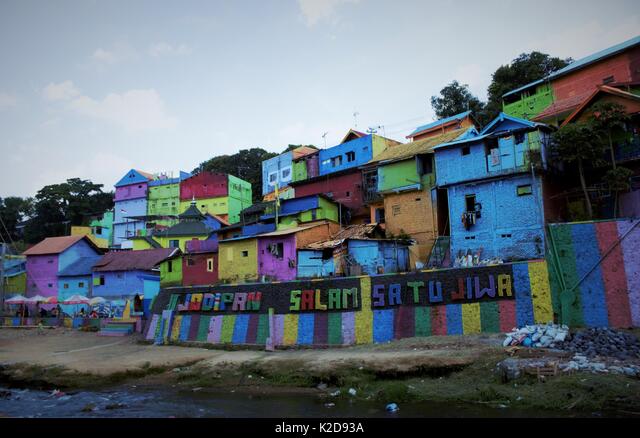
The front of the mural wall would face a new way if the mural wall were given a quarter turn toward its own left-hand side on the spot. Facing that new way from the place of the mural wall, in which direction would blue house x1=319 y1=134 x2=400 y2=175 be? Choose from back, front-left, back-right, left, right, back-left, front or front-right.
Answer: left

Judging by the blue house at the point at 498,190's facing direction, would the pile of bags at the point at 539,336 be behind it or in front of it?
in front

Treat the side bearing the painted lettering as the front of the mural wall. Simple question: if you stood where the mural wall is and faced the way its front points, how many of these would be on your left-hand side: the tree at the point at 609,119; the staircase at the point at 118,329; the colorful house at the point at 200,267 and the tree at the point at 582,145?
2

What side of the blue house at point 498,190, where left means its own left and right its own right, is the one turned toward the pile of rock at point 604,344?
front

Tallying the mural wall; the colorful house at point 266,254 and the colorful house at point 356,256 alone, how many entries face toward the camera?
3

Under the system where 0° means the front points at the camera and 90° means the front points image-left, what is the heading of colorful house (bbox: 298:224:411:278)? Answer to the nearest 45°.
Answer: approximately 0°

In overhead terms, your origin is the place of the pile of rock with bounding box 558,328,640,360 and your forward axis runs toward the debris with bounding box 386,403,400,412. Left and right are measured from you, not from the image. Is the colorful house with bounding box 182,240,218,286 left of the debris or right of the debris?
right

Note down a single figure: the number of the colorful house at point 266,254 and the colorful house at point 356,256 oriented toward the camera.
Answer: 2

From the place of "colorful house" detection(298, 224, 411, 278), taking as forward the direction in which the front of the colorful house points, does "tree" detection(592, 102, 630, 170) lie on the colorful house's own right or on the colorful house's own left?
on the colorful house's own left
